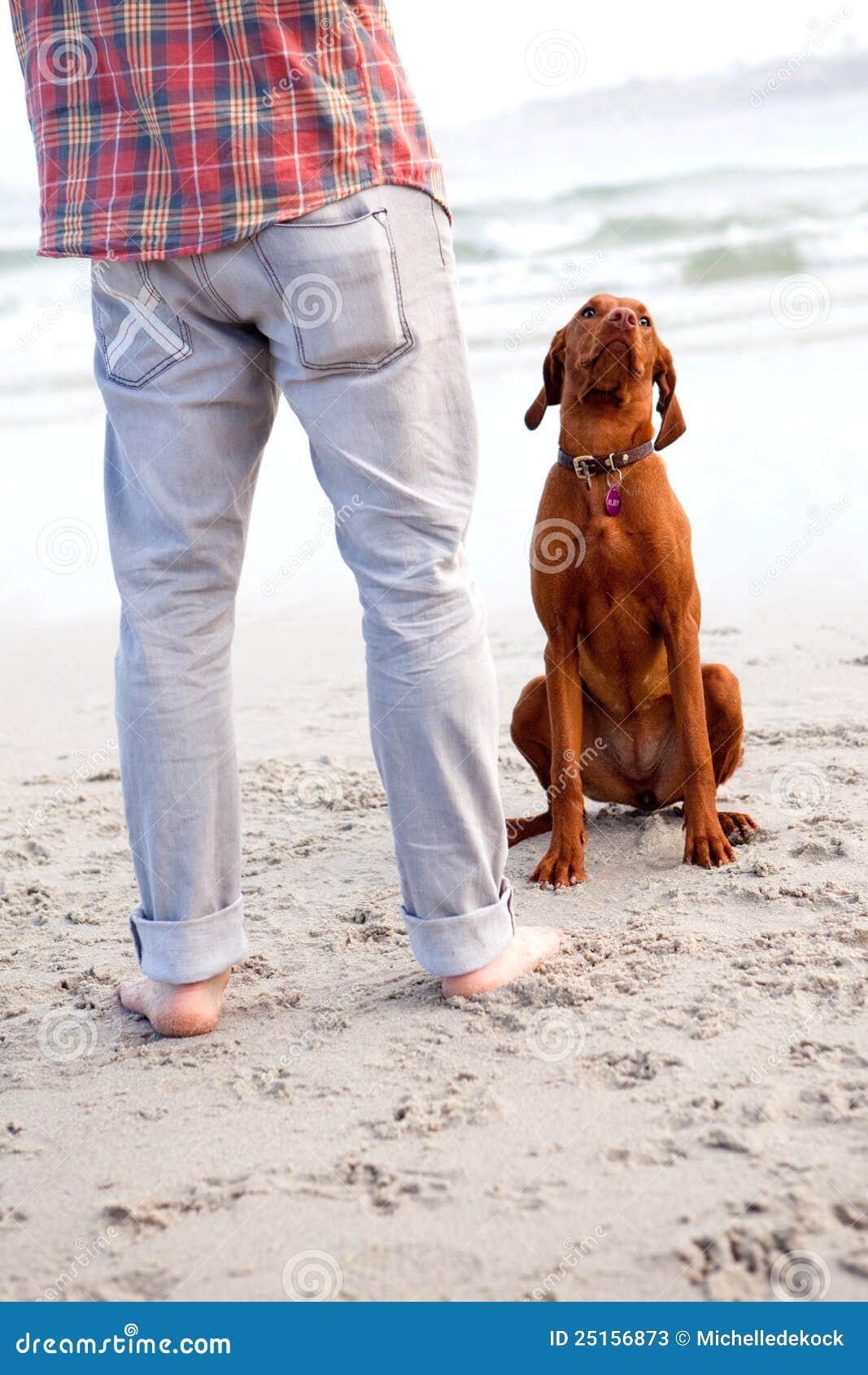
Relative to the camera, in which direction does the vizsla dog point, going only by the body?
toward the camera

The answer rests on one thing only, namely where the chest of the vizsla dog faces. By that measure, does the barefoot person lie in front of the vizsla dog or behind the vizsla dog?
in front
